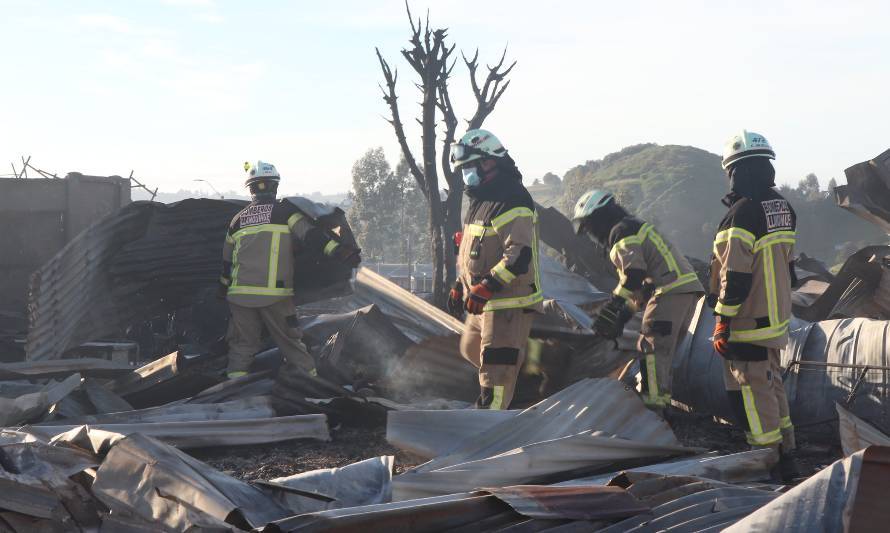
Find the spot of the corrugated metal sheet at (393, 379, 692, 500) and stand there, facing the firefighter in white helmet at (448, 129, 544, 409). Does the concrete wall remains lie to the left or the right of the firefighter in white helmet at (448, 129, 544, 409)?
left

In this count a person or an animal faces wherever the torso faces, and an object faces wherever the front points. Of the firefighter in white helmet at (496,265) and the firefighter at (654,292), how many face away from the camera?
0

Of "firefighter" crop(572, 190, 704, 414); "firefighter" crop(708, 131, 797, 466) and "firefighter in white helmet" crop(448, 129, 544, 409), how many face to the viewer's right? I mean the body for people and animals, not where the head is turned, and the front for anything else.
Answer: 0

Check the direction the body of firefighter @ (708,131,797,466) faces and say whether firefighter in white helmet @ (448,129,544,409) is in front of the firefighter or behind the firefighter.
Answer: in front

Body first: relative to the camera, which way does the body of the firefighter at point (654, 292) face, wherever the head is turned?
to the viewer's left

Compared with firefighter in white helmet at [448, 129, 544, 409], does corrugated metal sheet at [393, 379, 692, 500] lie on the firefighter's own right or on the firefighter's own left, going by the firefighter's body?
on the firefighter's own left

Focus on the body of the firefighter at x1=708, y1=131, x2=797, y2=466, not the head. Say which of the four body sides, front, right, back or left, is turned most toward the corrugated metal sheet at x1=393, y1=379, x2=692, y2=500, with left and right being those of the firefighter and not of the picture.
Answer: left

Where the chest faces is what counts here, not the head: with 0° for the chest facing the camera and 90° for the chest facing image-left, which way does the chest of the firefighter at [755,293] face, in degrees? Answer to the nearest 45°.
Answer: approximately 135°

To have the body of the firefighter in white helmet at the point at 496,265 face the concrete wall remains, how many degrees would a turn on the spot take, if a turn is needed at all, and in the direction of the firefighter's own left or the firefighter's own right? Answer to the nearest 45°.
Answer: approximately 90° to the firefighter's own right

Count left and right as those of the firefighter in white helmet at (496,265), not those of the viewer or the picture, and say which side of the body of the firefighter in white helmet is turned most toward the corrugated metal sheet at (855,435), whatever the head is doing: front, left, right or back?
left

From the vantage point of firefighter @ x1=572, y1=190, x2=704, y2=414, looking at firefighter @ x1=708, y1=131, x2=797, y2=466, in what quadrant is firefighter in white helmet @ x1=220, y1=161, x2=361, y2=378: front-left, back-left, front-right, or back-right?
back-right

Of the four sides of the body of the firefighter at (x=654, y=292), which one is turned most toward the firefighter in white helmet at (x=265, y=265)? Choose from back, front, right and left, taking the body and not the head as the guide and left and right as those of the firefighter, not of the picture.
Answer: front
